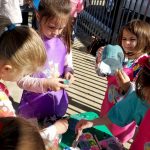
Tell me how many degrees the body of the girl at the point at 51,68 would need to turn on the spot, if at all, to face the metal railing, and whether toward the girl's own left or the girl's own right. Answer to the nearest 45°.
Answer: approximately 135° to the girl's own left

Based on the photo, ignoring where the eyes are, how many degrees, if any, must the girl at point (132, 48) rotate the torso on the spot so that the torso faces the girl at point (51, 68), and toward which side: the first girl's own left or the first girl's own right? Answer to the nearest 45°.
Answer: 0° — they already face them

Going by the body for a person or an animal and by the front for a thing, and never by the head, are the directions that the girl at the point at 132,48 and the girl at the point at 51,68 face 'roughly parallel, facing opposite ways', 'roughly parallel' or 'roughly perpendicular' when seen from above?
roughly perpendicular

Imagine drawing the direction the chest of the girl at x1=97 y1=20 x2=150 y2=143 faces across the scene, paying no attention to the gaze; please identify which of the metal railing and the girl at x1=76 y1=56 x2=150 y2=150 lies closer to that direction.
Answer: the girl

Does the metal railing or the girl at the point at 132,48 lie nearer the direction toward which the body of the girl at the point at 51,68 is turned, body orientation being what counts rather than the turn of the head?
the girl

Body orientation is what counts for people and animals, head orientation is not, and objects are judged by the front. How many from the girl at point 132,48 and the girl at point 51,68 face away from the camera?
0

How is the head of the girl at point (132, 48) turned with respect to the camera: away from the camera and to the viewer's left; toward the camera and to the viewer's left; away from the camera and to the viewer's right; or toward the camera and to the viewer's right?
toward the camera and to the viewer's left

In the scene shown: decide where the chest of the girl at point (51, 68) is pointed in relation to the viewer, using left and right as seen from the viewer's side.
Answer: facing the viewer and to the right of the viewer

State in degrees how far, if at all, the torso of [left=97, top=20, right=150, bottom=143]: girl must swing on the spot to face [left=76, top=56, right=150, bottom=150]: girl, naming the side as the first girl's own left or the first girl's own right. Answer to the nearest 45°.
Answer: approximately 45° to the first girl's own left

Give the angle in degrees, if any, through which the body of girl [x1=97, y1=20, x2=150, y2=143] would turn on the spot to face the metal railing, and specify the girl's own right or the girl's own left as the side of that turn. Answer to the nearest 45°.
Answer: approximately 135° to the girl's own right

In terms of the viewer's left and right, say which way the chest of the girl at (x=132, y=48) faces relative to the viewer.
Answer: facing the viewer and to the left of the viewer
